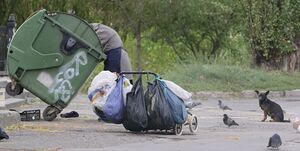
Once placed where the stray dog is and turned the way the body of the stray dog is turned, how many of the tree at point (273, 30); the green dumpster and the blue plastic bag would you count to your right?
1

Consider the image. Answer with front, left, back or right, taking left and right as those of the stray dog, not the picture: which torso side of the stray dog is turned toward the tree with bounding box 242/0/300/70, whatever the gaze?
right

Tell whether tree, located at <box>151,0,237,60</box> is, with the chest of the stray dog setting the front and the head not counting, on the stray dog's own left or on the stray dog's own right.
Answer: on the stray dog's own right

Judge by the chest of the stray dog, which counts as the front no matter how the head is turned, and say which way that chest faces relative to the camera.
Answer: to the viewer's left

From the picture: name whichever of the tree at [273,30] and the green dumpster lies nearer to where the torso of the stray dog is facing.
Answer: the green dumpster

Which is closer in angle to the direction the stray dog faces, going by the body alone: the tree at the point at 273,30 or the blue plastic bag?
the blue plastic bag

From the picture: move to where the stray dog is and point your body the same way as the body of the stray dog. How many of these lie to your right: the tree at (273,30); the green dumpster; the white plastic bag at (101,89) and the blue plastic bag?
1

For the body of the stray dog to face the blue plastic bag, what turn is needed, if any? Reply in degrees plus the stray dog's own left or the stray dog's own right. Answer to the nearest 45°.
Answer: approximately 45° to the stray dog's own left
